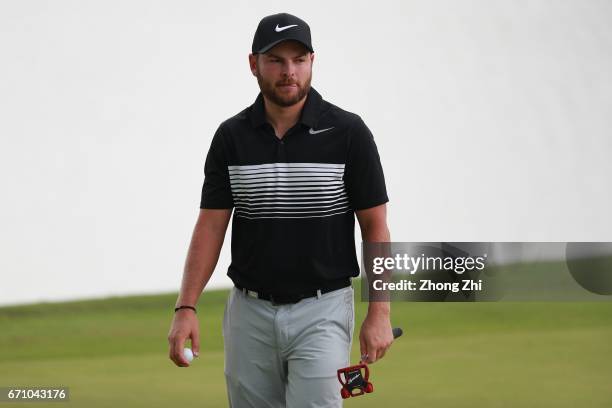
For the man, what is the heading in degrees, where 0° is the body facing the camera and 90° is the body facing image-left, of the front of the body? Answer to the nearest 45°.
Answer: approximately 0°
